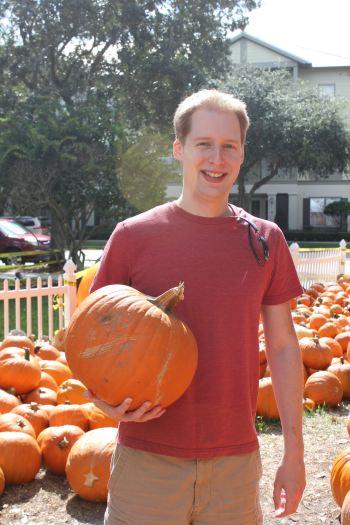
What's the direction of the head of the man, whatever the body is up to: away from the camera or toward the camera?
toward the camera

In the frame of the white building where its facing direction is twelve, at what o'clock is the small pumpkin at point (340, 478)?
The small pumpkin is roughly at 12 o'clock from the white building.

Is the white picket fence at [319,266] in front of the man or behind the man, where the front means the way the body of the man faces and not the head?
behind

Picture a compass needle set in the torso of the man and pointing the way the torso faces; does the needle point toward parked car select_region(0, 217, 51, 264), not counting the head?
no

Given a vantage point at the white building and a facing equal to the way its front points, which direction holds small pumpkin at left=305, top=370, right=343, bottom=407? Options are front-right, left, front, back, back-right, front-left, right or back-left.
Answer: front

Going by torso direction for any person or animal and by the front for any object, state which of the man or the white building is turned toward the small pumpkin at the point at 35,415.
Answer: the white building

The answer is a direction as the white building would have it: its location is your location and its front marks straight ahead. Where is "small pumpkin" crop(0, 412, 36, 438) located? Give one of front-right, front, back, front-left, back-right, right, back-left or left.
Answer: front

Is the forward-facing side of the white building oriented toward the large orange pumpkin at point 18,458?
yes

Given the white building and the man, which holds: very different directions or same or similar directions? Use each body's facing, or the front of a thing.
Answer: same or similar directions

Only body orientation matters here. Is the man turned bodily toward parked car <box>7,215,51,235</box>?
no

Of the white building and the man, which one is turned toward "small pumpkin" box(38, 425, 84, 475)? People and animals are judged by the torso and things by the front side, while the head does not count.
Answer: the white building

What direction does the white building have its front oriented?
toward the camera

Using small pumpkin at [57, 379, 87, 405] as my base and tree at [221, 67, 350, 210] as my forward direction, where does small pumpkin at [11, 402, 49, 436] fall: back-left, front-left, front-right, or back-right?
back-left

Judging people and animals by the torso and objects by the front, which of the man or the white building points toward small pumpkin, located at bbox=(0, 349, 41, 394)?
the white building

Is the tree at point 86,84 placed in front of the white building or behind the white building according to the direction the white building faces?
in front

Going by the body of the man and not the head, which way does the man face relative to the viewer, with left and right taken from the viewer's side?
facing the viewer

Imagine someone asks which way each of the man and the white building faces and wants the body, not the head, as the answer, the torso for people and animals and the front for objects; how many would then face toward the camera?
2
